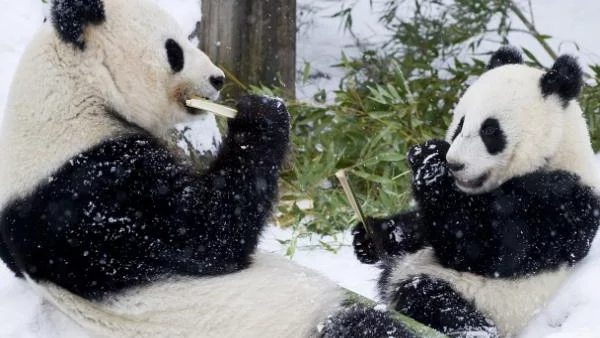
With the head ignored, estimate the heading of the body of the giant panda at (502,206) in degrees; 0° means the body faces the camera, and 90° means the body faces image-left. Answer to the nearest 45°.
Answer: approximately 45°

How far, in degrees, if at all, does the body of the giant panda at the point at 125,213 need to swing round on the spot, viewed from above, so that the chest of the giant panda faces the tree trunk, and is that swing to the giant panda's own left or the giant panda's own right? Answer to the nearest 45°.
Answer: approximately 90° to the giant panda's own left

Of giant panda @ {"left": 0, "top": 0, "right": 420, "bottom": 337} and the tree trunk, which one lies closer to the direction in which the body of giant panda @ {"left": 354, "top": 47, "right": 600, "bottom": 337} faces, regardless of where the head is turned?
the giant panda

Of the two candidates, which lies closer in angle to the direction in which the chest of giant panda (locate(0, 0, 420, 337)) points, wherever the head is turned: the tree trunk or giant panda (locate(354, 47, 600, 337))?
the giant panda

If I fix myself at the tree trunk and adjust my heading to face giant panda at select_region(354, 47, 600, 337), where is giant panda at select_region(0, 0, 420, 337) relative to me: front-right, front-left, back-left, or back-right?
front-right

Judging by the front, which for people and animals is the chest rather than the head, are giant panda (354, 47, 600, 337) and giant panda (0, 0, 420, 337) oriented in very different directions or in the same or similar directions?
very different directions

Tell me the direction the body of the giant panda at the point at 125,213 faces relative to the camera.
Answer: to the viewer's right

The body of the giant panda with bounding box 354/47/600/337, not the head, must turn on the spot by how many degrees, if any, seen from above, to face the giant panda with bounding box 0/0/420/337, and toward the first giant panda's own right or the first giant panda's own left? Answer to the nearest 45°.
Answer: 0° — it already faces it

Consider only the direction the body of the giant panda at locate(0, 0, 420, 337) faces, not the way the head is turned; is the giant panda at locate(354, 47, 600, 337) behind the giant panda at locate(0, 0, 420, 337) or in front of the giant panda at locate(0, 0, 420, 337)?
in front

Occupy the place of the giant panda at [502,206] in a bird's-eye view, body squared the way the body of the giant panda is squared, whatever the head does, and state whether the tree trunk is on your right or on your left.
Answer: on your right

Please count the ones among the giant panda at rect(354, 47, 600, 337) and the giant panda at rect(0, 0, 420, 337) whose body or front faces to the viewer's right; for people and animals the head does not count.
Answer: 1
